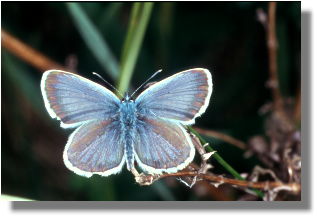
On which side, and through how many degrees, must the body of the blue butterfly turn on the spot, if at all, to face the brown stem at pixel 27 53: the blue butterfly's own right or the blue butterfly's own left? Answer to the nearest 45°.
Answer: approximately 45° to the blue butterfly's own left

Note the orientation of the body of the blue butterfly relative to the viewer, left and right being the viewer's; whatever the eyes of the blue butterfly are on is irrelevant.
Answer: facing away from the viewer

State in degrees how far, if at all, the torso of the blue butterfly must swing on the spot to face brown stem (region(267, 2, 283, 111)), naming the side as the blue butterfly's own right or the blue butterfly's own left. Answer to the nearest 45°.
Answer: approximately 45° to the blue butterfly's own right
